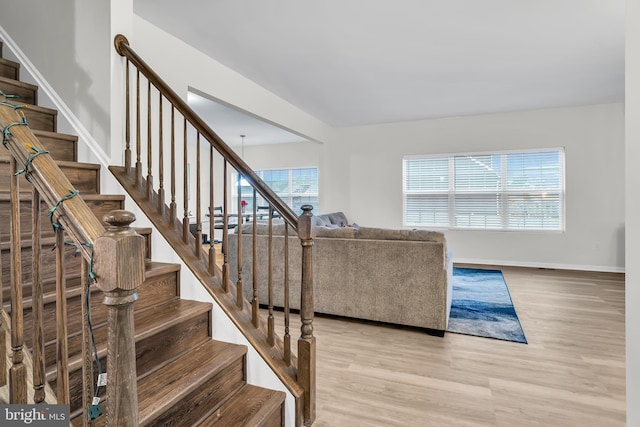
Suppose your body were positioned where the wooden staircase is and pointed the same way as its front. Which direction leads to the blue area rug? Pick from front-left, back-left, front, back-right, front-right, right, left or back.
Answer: front-left

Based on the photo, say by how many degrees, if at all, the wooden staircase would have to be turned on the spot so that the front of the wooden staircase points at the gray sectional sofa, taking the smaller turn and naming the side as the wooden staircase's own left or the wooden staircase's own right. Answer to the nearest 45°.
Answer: approximately 45° to the wooden staircase's own left

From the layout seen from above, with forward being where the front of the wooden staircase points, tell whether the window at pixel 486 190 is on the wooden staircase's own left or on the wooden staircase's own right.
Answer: on the wooden staircase's own left

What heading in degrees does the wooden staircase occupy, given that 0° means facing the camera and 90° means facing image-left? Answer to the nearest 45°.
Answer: approximately 315°
